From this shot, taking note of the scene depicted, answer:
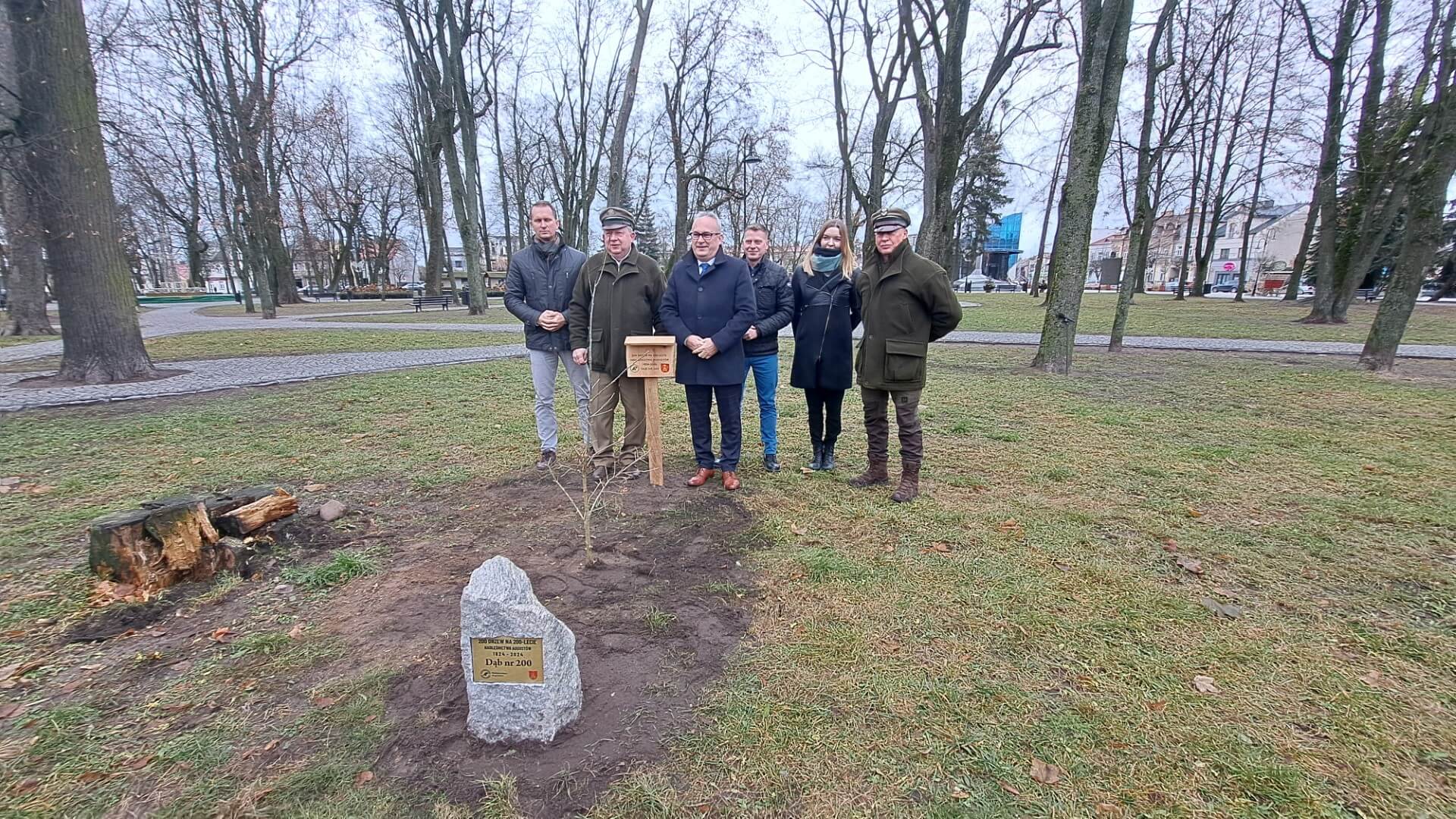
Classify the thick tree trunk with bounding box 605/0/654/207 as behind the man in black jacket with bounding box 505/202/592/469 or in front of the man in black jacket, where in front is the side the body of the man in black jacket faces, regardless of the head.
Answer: behind

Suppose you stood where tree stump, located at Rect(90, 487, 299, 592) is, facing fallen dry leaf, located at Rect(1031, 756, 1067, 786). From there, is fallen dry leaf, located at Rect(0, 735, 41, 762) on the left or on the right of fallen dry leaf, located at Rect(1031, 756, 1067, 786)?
right

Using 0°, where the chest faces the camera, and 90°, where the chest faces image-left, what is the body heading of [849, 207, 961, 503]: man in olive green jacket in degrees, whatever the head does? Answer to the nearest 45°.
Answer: approximately 45°

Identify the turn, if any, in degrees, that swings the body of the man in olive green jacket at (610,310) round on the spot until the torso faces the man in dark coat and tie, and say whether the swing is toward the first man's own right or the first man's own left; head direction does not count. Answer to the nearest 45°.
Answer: approximately 90° to the first man's own left

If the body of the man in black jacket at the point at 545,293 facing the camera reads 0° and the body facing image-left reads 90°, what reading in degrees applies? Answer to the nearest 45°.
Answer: approximately 0°

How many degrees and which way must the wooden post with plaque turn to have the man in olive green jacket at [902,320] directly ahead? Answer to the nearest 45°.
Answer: approximately 90° to its left

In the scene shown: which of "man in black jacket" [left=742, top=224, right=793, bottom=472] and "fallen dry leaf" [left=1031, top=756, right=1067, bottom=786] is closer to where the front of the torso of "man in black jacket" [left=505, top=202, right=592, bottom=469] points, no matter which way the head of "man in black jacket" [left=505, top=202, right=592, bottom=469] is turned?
the fallen dry leaf

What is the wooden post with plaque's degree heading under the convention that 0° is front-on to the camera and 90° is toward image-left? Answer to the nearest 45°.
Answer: approximately 0°

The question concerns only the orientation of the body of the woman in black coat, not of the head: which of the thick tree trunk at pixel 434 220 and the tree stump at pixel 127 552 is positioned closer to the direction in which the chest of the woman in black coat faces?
the tree stump
